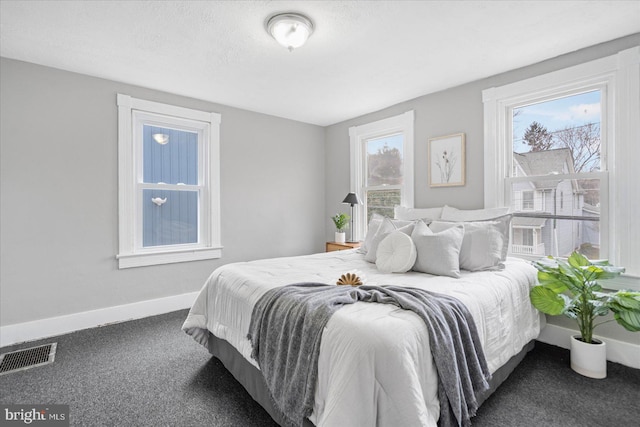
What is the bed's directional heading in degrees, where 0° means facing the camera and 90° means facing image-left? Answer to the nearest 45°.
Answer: approximately 45°

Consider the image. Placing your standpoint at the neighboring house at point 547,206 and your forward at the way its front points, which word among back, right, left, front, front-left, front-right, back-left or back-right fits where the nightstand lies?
front-right

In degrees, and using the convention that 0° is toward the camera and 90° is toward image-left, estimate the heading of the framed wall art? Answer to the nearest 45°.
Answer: approximately 45°

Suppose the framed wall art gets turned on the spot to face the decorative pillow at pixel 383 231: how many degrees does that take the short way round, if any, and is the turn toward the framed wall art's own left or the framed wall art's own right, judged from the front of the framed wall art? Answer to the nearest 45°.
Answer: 0° — it already faces it

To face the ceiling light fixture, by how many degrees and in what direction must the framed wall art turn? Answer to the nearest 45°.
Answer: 0° — it already faces it
